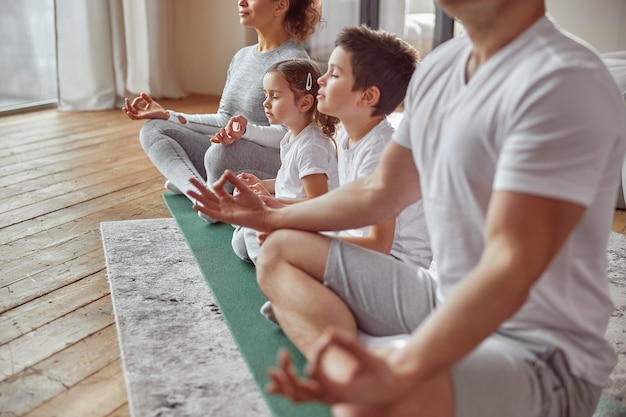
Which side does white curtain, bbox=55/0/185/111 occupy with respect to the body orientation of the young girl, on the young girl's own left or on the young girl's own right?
on the young girl's own right

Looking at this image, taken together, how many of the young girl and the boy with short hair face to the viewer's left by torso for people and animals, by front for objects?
2

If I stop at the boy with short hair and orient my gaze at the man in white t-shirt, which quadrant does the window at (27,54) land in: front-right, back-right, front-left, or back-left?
back-right

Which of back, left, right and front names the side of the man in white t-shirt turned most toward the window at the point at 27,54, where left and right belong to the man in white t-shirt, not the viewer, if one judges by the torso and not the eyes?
right

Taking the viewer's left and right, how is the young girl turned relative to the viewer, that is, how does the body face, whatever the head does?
facing to the left of the viewer

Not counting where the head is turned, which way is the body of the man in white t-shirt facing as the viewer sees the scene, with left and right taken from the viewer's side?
facing the viewer and to the left of the viewer

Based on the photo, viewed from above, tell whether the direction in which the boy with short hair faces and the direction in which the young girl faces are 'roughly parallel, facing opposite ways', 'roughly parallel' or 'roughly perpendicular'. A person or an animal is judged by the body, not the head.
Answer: roughly parallel

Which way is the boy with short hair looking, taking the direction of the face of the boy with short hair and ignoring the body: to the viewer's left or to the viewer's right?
to the viewer's left

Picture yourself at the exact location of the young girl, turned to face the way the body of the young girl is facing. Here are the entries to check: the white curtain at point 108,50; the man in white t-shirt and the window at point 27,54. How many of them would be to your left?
1

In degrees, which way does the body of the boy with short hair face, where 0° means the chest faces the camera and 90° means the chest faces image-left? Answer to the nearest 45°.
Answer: approximately 90°

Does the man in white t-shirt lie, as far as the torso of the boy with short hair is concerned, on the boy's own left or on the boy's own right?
on the boy's own left

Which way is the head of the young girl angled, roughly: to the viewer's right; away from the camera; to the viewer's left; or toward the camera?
to the viewer's left

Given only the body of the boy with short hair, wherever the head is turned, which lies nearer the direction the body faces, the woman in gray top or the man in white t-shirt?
the woman in gray top
